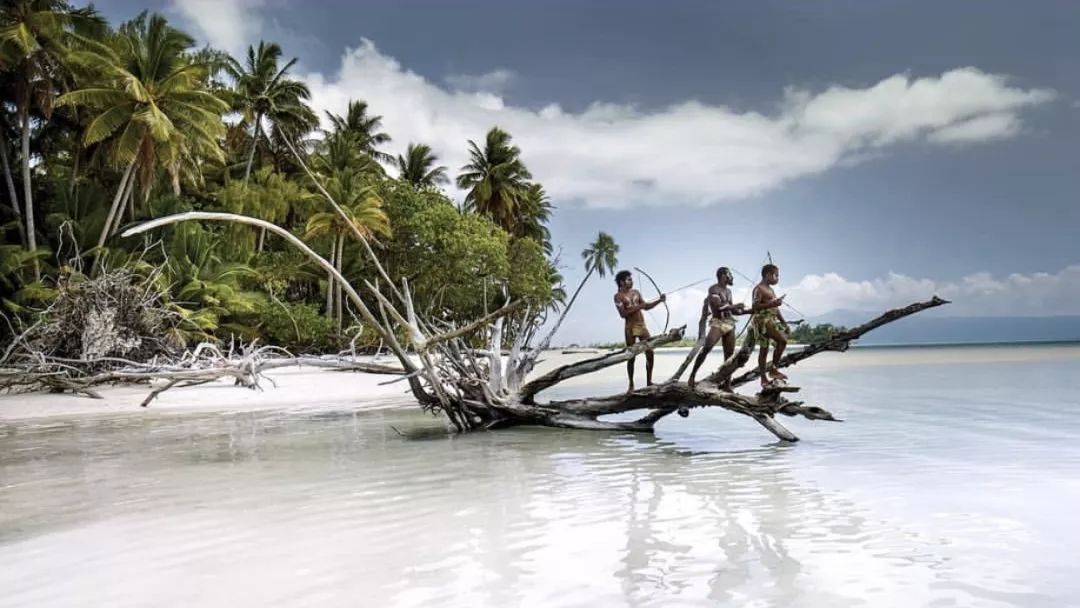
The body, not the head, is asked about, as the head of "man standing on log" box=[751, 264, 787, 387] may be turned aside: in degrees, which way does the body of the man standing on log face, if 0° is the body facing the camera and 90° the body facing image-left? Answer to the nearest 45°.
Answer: approximately 315°

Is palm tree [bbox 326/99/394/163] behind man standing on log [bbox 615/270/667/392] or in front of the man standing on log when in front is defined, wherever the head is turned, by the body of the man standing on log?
behind

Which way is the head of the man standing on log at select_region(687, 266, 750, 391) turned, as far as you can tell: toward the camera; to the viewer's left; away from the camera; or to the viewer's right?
to the viewer's right

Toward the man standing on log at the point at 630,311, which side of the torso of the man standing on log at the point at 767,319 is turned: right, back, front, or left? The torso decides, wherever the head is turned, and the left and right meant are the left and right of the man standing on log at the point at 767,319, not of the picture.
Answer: back

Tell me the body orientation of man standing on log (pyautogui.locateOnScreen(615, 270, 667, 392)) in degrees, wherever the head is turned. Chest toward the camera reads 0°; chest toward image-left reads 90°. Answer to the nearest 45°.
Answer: approximately 315°

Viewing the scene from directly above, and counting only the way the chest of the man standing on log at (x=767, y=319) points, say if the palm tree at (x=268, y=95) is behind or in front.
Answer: behind

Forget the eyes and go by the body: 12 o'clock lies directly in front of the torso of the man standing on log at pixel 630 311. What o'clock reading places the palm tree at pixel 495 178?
The palm tree is roughly at 7 o'clock from the man standing on log.

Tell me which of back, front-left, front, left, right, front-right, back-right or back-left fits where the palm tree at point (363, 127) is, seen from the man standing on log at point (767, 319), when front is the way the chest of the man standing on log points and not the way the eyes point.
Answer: back
